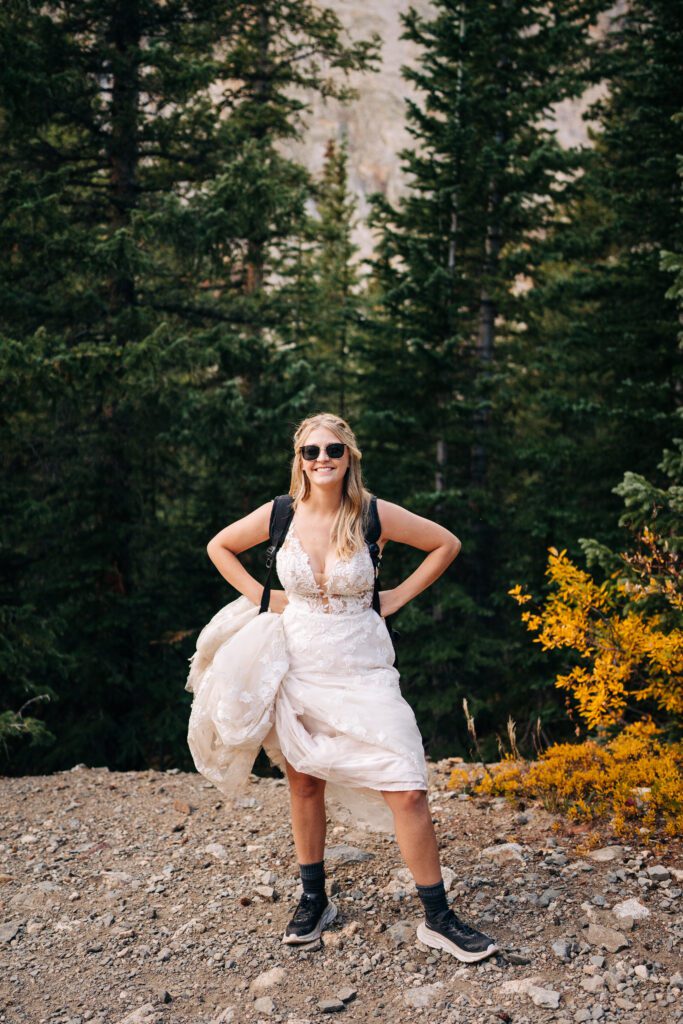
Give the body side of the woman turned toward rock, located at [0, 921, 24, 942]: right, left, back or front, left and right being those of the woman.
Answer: right

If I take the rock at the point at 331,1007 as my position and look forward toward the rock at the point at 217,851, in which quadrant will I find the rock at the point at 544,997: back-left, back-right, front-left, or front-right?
back-right

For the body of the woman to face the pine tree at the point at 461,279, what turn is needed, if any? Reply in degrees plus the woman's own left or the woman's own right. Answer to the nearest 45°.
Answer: approximately 180°

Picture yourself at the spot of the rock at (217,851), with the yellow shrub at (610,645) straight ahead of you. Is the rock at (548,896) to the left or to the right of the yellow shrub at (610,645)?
right

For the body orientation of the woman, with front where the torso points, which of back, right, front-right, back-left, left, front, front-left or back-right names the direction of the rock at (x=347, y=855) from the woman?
back

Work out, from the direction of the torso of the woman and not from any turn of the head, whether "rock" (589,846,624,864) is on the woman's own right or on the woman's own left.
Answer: on the woman's own left

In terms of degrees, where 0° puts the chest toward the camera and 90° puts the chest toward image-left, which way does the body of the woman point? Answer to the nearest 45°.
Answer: approximately 0°

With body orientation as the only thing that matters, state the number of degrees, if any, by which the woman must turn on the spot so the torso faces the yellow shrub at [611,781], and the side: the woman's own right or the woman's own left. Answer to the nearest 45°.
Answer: approximately 135° to the woman's own left
